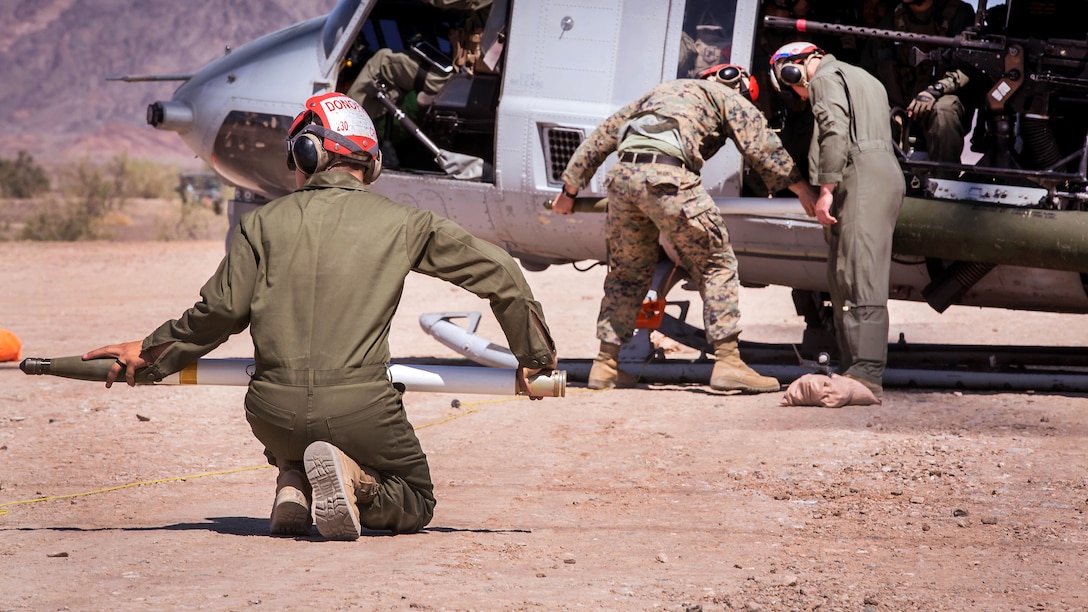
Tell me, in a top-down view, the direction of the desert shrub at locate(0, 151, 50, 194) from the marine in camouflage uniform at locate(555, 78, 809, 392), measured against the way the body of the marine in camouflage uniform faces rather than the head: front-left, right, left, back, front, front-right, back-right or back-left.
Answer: left

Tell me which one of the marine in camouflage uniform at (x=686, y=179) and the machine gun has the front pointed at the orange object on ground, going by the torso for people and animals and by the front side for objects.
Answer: the machine gun

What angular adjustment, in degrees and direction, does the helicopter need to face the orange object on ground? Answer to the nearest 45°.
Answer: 0° — it already faces it

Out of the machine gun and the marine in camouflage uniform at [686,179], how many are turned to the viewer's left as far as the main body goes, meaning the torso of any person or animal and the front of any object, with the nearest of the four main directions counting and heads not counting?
1

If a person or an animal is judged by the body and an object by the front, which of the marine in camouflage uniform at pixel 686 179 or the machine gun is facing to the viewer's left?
the machine gun

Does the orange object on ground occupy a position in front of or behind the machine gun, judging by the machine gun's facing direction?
in front

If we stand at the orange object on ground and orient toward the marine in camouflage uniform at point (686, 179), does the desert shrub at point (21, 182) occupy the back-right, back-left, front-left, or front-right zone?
back-left

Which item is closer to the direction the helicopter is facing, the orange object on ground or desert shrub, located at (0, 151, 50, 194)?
the orange object on ground

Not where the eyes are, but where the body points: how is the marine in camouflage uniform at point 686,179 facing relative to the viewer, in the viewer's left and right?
facing away from the viewer and to the right of the viewer

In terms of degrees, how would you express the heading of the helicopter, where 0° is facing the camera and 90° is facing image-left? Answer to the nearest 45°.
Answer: approximately 90°

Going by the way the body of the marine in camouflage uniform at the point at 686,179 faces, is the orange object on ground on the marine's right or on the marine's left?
on the marine's left

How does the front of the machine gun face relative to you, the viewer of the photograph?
facing to the left of the viewer
